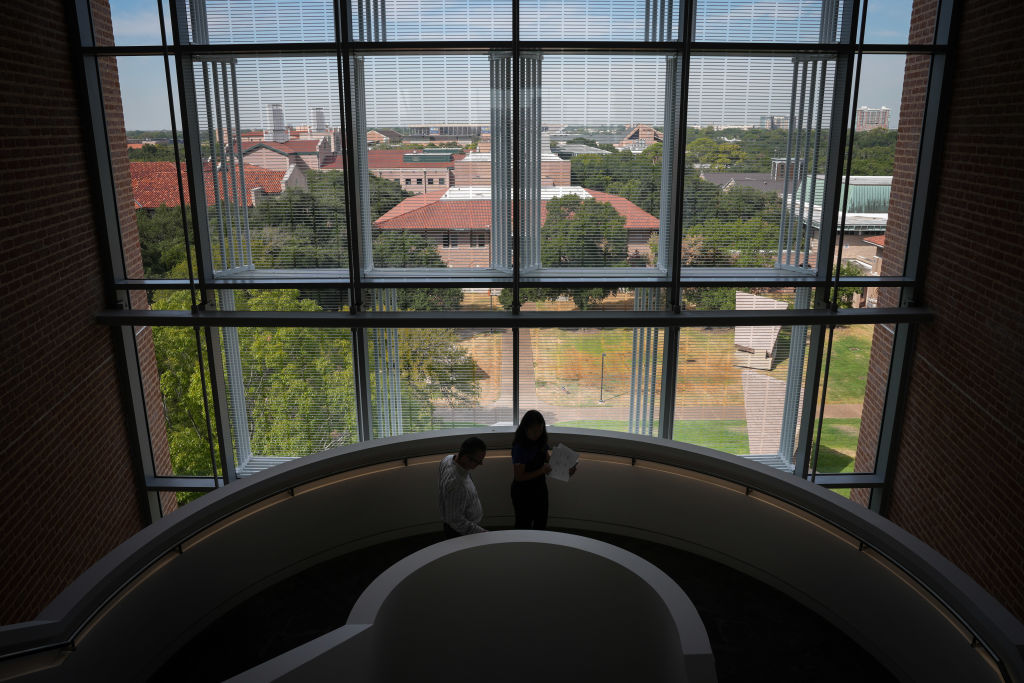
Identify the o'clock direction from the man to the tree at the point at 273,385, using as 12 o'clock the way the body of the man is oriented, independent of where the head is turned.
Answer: The tree is roughly at 8 o'clock from the man.

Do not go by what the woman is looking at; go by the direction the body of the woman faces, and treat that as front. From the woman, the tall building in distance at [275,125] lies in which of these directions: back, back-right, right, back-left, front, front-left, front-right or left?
back

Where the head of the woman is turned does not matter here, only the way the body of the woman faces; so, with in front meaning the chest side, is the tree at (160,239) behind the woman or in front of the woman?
behind

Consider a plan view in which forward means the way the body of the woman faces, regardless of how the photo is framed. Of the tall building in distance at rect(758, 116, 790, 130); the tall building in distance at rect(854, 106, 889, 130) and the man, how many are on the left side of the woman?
2

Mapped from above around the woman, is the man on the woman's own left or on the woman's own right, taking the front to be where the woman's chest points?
on the woman's own right

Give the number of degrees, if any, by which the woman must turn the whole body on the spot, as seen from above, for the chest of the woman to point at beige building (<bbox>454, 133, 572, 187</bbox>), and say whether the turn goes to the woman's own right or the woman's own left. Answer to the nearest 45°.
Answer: approximately 135° to the woman's own left

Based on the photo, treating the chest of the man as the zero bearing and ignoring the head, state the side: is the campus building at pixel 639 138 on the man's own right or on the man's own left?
on the man's own left

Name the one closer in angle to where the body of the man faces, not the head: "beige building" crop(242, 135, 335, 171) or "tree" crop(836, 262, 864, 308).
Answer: the tree

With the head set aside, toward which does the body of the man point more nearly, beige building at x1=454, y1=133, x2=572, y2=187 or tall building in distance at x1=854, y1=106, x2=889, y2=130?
the tall building in distance

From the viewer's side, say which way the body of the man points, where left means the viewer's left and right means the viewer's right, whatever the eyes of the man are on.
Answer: facing to the right of the viewer

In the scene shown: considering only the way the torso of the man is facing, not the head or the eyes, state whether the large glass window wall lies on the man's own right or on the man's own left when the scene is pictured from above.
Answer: on the man's own left

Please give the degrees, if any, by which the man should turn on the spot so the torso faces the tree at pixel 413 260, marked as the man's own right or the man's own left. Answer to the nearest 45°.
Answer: approximately 90° to the man's own left

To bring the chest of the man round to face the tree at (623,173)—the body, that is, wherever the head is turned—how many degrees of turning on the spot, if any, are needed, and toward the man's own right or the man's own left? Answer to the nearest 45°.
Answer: approximately 45° to the man's own left

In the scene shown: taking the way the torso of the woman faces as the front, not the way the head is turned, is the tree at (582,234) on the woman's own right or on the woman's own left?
on the woman's own left

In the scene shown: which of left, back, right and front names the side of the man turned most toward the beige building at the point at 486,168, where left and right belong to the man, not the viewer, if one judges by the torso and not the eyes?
left

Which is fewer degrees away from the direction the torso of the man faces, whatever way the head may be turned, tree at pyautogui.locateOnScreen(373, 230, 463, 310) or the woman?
the woman
